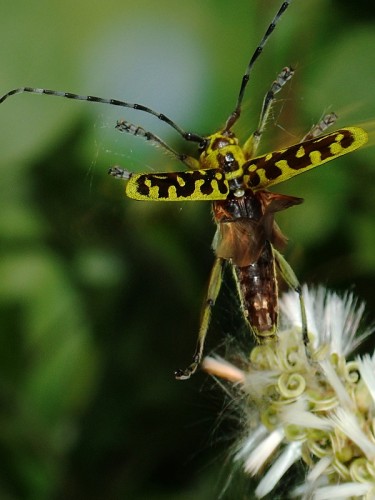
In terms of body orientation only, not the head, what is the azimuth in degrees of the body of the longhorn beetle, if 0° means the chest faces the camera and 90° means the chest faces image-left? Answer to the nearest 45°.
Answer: approximately 180°
